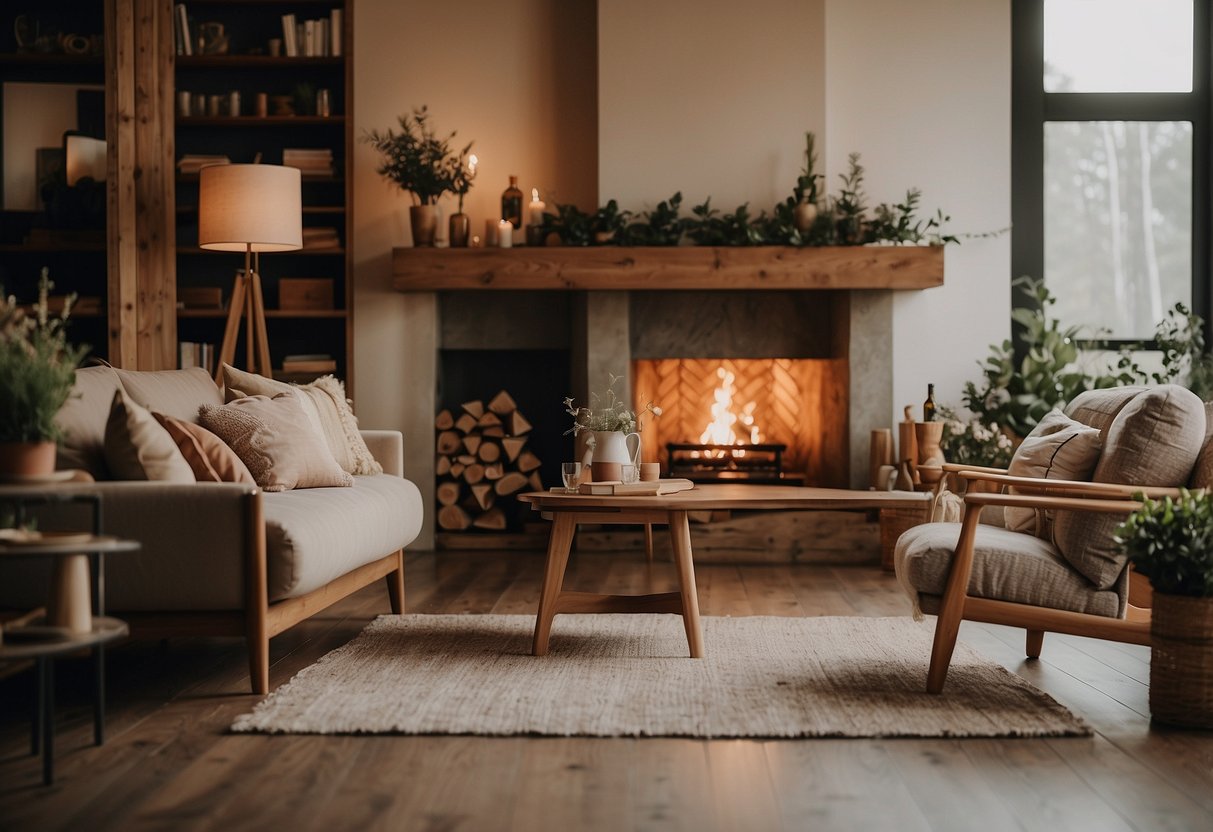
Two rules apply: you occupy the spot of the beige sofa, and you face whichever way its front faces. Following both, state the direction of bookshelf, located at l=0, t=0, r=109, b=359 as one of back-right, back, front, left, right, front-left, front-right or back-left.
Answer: back-left

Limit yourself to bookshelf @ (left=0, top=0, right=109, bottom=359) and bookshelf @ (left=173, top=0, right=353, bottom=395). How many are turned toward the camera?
2

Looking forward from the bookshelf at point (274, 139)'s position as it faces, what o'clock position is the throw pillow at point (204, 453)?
The throw pillow is roughly at 12 o'clock from the bookshelf.

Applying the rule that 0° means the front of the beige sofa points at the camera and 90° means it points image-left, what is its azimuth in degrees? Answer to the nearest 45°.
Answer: approximately 315°

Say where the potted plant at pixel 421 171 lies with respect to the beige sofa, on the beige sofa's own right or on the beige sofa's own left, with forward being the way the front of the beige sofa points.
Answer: on the beige sofa's own left

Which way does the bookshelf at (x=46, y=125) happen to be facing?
toward the camera

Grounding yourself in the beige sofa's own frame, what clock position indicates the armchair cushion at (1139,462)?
The armchair cushion is roughly at 11 o'clock from the beige sofa.

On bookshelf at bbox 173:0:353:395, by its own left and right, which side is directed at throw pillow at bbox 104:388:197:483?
front

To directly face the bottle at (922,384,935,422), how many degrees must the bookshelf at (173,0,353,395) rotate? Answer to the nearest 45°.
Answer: approximately 45° to its left

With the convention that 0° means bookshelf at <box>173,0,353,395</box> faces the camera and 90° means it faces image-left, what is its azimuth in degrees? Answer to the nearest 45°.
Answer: approximately 0°

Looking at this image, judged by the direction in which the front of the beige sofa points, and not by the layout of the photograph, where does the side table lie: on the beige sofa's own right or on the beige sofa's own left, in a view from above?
on the beige sofa's own right

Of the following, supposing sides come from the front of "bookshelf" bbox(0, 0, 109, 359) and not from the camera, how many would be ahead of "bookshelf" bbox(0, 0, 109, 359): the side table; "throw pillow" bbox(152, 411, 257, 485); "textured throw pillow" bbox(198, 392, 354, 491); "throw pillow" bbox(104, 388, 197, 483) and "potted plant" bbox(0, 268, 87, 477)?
5

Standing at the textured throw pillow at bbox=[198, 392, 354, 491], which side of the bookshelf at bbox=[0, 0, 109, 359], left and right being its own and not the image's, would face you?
front

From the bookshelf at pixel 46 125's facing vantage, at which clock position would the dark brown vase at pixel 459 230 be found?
The dark brown vase is roughly at 10 o'clock from the bookshelf.

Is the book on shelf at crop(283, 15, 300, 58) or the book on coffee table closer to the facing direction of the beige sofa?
the book on coffee table

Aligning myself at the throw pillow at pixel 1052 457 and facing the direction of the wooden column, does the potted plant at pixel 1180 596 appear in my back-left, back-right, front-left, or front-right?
back-left

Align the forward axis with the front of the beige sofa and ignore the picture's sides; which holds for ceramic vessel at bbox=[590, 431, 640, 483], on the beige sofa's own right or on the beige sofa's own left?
on the beige sofa's own left
